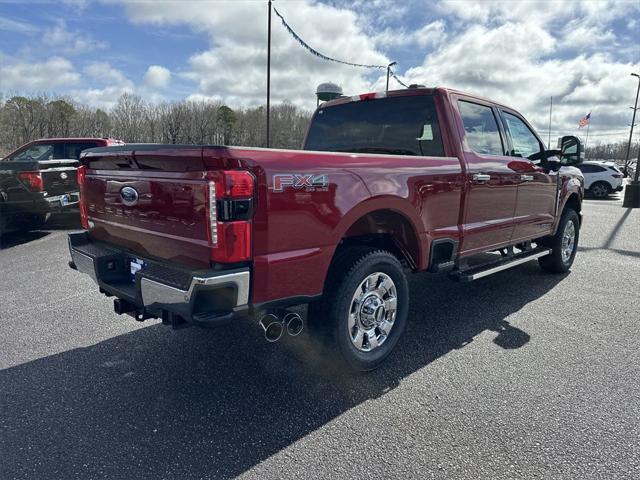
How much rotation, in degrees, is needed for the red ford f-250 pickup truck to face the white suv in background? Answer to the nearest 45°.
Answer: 0° — it already faces it

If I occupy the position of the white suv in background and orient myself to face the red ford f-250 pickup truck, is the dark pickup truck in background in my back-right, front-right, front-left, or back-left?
front-right

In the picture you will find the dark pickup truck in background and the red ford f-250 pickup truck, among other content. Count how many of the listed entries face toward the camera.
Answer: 0

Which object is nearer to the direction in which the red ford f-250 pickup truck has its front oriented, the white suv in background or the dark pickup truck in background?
the white suv in background

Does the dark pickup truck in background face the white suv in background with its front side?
no

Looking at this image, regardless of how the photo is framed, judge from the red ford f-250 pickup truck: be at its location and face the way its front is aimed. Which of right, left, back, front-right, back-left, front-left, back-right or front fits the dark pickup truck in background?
left

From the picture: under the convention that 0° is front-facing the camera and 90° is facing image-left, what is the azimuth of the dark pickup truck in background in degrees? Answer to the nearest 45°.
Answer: approximately 135°

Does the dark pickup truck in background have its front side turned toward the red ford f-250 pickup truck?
no

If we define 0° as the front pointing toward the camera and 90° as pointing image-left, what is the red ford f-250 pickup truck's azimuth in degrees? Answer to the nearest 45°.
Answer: approximately 225°
